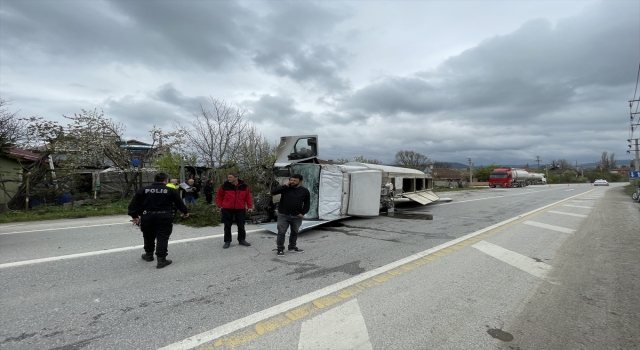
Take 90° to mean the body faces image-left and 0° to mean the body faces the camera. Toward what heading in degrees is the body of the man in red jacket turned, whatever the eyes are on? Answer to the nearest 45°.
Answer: approximately 0°

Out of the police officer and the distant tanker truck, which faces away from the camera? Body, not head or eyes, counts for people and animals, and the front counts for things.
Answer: the police officer

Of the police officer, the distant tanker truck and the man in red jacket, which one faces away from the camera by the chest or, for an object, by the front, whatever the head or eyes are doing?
the police officer

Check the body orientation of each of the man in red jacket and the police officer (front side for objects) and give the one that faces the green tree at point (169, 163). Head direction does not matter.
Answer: the police officer

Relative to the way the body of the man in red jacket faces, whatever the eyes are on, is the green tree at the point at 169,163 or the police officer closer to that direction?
the police officer

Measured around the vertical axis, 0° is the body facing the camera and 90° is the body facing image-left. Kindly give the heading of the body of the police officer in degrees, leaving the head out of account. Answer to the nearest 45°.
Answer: approximately 180°

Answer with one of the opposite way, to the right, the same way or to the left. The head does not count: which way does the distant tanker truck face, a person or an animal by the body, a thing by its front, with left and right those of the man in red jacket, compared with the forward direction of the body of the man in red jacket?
to the right
